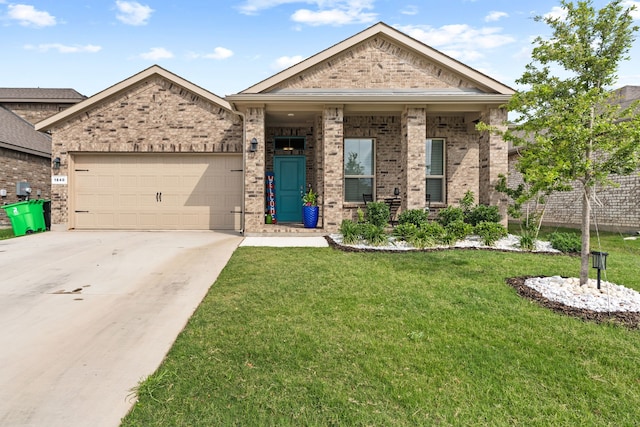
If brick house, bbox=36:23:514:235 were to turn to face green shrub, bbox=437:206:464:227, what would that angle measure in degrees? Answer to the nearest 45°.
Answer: approximately 45° to its left

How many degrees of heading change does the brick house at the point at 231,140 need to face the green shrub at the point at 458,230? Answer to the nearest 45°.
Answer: approximately 45° to its left

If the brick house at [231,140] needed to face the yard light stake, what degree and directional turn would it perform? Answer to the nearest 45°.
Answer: approximately 45° to its left

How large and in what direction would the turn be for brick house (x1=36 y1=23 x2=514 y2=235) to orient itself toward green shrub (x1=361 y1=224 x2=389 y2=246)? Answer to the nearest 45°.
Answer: approximately 45° to its left

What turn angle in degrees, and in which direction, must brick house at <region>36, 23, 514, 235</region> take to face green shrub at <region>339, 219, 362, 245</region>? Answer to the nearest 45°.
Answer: approximately 45° to its left

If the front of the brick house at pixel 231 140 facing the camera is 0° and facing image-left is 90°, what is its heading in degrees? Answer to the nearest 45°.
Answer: approximately 0°

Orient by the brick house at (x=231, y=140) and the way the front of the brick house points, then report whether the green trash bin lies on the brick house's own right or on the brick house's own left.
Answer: on the brick house's own right

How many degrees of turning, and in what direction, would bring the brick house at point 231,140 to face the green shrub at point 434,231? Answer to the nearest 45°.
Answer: approximately 45° to its left

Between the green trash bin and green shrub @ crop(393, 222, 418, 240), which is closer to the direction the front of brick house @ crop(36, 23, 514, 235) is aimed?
the green shrub

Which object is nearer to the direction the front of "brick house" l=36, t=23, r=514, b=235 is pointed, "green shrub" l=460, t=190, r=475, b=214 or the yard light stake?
the yard light stake
